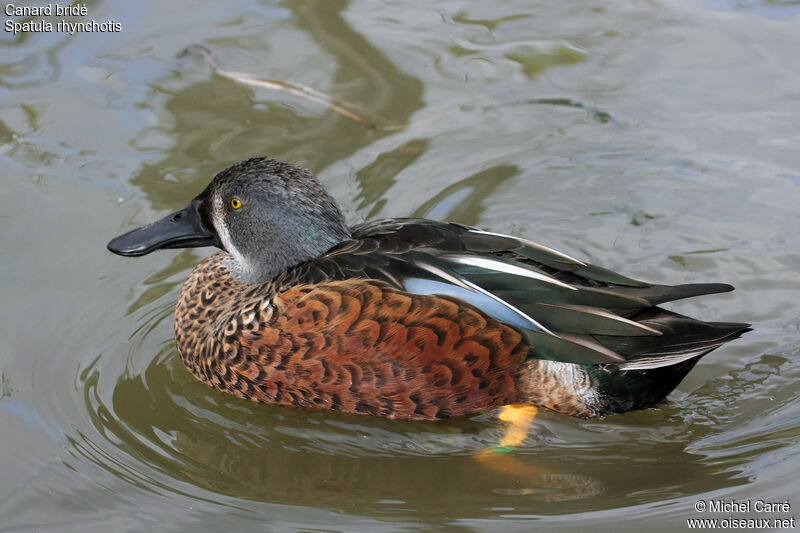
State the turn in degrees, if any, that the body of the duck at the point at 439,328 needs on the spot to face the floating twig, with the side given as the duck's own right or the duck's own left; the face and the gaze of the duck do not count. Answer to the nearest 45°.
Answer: approximately 90° to the duck's own right

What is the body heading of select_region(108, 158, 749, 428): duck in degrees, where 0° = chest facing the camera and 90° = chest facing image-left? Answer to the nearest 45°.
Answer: approximately 90°
